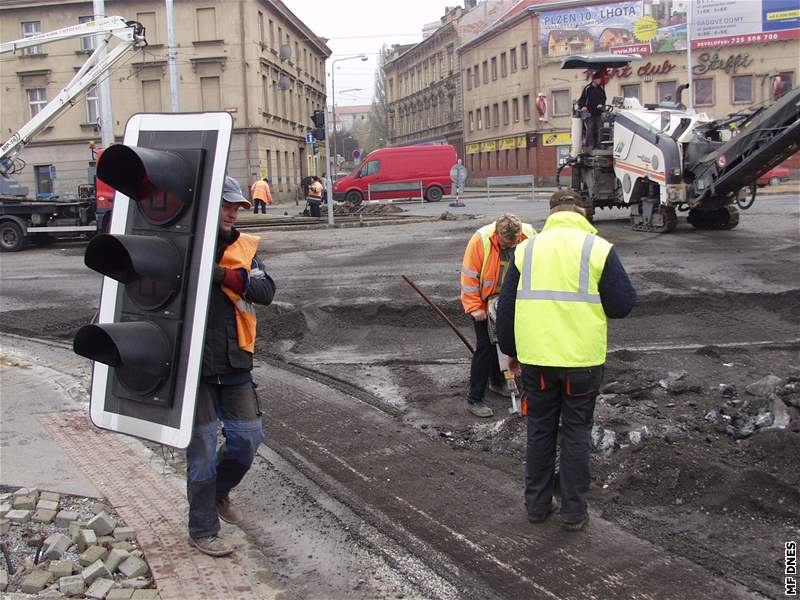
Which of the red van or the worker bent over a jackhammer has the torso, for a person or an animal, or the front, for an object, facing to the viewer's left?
the red van

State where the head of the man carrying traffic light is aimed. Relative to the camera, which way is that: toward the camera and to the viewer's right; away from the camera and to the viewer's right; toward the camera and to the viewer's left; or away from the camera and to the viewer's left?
toward the camera and to the viewer's right

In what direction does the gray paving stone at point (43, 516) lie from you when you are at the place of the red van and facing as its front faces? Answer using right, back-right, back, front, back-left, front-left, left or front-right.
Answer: left

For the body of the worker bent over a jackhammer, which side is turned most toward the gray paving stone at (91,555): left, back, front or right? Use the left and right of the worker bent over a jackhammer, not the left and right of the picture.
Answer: right

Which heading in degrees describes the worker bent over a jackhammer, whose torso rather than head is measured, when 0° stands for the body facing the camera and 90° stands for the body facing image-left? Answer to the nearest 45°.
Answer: approximately 315°

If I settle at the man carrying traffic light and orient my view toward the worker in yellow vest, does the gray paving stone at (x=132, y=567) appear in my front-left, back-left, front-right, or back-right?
back-right

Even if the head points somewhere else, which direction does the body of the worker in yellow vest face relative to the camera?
away from the camera

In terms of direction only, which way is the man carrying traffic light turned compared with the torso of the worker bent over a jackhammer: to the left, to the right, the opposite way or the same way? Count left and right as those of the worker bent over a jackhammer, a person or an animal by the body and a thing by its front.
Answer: the same way

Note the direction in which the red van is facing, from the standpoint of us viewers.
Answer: facing to the left of the viewer

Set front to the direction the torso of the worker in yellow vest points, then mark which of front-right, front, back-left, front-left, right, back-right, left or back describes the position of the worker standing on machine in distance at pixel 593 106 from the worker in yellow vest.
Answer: front

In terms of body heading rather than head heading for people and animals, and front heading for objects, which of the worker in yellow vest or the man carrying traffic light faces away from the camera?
the worker in yellow vest

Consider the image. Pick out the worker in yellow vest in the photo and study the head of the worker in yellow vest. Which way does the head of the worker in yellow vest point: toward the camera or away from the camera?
away from the camera

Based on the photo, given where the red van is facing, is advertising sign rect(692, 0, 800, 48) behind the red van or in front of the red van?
behind
